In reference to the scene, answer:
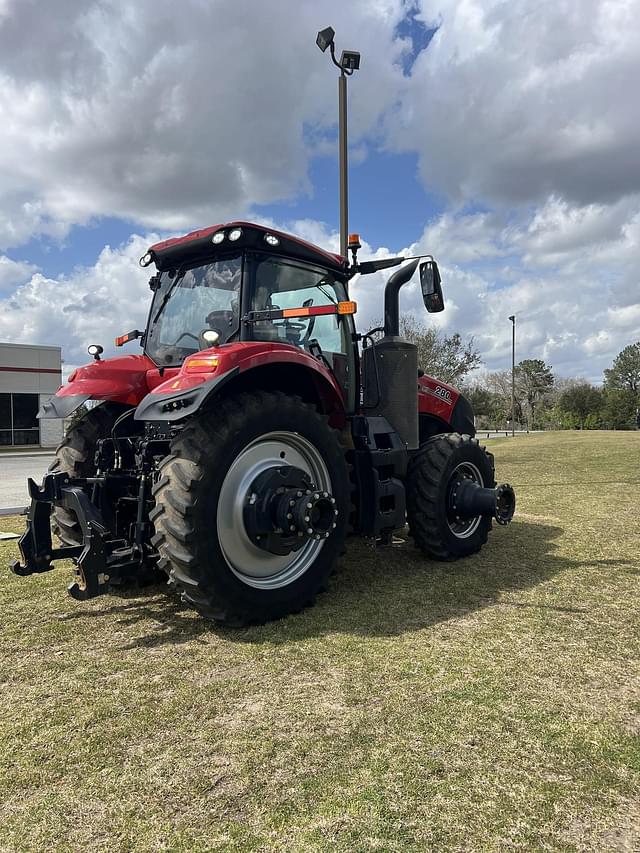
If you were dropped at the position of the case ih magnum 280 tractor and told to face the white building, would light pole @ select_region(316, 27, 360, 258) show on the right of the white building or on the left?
right

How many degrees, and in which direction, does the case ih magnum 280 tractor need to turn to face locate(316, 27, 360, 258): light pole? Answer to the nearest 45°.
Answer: approximately 45° to its left

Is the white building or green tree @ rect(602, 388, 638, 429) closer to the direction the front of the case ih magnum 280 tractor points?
the green tree

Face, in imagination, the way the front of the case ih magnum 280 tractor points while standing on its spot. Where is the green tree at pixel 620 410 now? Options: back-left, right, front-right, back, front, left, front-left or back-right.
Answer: front

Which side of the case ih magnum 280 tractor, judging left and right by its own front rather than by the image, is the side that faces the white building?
left

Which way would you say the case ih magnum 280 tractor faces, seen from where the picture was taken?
facing away from the viewer and to the right of the viewer
